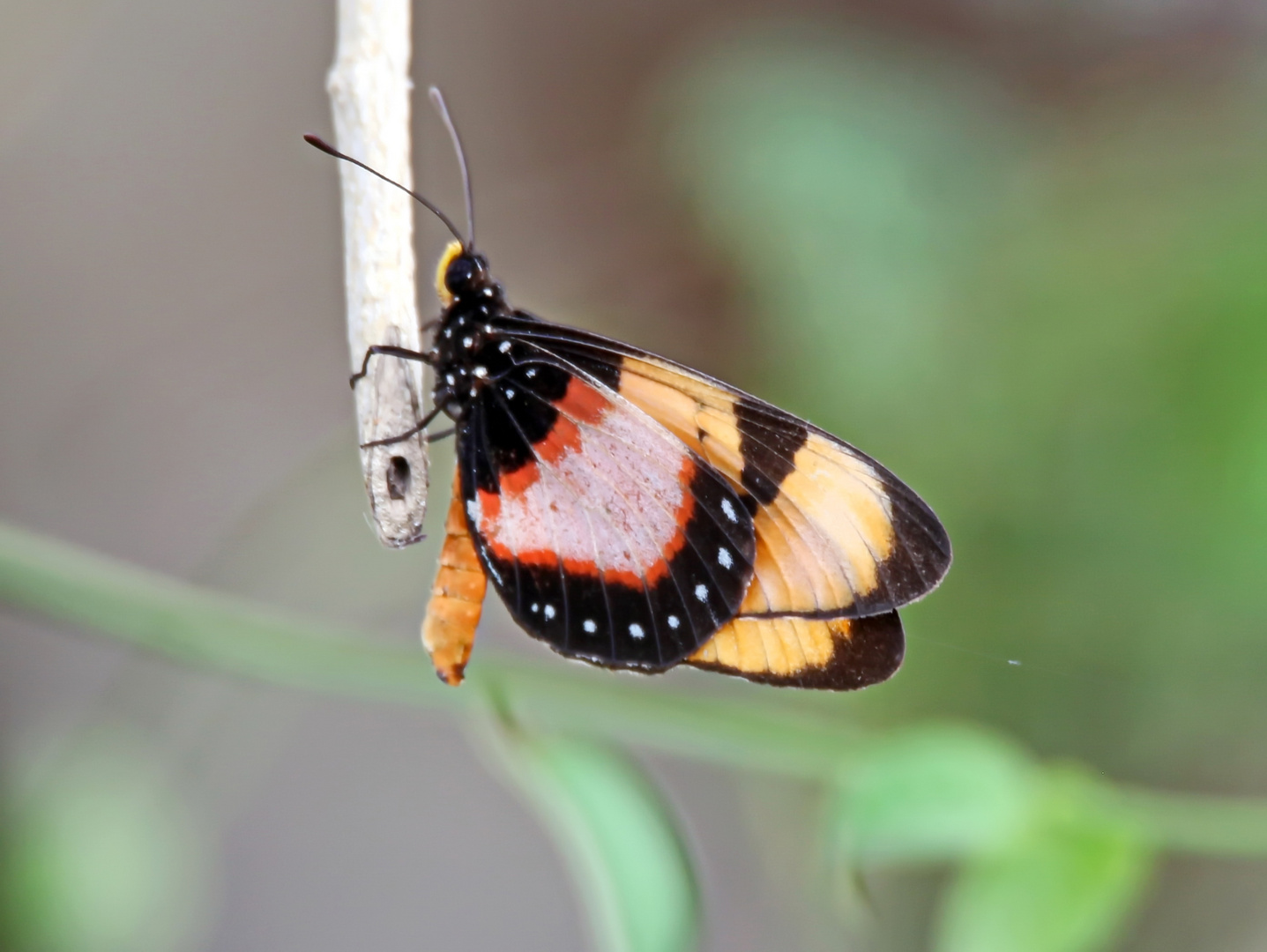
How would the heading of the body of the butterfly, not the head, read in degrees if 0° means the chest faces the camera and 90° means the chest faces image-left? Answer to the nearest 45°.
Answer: approximately 90°
